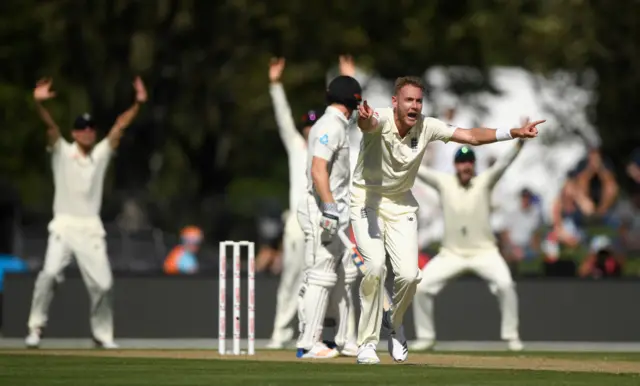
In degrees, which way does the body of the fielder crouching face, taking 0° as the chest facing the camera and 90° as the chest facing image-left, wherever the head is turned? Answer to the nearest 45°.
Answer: approximately 0°

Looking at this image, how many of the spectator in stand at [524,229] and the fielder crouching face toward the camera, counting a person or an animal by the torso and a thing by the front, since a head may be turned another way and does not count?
2

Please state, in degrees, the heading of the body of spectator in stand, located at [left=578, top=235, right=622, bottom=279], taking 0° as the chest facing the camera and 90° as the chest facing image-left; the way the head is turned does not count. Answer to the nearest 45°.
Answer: approximately 0°

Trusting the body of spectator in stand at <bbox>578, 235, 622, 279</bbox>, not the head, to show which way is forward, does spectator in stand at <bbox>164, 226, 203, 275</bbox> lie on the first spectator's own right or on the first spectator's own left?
on the first spectator's own right

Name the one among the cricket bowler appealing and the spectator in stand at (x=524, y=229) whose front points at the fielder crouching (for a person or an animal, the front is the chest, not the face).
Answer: the spectator in stand

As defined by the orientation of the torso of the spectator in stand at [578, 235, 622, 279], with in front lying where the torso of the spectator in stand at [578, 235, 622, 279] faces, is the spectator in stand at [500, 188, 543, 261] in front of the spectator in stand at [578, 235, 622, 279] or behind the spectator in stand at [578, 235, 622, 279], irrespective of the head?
behind
